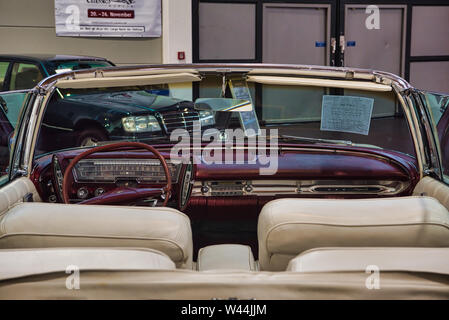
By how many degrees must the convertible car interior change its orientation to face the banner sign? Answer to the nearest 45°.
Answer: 0° — it already faces it

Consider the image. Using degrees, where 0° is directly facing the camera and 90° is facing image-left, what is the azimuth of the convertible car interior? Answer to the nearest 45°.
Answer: approximately 180°

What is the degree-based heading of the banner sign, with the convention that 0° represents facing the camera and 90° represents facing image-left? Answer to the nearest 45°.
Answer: approximately 0°

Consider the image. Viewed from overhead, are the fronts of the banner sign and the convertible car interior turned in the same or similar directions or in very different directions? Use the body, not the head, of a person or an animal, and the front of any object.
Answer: very different directions

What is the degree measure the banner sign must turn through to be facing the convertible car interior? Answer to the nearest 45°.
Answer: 0° — it already faces it

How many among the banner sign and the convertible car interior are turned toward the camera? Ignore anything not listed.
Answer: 1
